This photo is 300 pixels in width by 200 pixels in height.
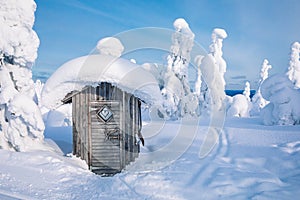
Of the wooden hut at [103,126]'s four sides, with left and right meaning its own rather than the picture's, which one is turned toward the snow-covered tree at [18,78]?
right

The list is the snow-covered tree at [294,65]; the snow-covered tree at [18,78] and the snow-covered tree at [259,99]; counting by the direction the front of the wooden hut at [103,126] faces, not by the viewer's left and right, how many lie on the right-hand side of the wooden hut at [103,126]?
1

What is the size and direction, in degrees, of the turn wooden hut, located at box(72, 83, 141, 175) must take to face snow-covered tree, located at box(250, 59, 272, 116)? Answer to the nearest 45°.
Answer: approximately 135° to its left

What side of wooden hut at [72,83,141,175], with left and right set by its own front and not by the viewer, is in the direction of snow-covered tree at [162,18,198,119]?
back

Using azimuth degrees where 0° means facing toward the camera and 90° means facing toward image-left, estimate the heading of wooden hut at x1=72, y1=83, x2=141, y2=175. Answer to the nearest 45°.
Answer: approximately 0°

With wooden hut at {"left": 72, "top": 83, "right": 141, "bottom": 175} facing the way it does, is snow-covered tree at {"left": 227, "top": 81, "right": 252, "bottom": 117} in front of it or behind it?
behind

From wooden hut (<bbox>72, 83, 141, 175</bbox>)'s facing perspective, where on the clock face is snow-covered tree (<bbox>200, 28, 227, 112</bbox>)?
The snow-covered tree is roughly at 7 o'clock from the wooden hut.

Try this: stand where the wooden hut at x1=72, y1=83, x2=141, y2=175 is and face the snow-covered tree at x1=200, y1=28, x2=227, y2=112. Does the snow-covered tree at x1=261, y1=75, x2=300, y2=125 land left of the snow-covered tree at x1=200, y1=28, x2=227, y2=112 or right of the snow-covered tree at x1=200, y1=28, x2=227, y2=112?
right

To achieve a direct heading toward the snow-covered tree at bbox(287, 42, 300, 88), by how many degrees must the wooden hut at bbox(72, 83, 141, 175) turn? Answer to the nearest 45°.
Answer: approximately 135° to its left
